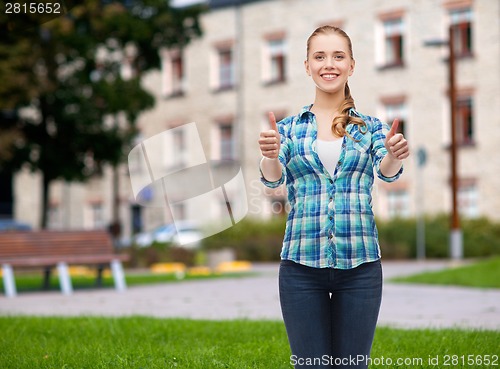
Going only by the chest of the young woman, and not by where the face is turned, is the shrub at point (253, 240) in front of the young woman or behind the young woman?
behind

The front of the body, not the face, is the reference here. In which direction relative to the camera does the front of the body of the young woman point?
toward the camera

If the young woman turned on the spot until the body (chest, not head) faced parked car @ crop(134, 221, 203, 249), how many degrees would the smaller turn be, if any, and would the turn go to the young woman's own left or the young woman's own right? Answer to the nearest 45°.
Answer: approximately 180°

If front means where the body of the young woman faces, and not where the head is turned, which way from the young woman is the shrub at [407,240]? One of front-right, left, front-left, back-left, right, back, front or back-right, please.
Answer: back
